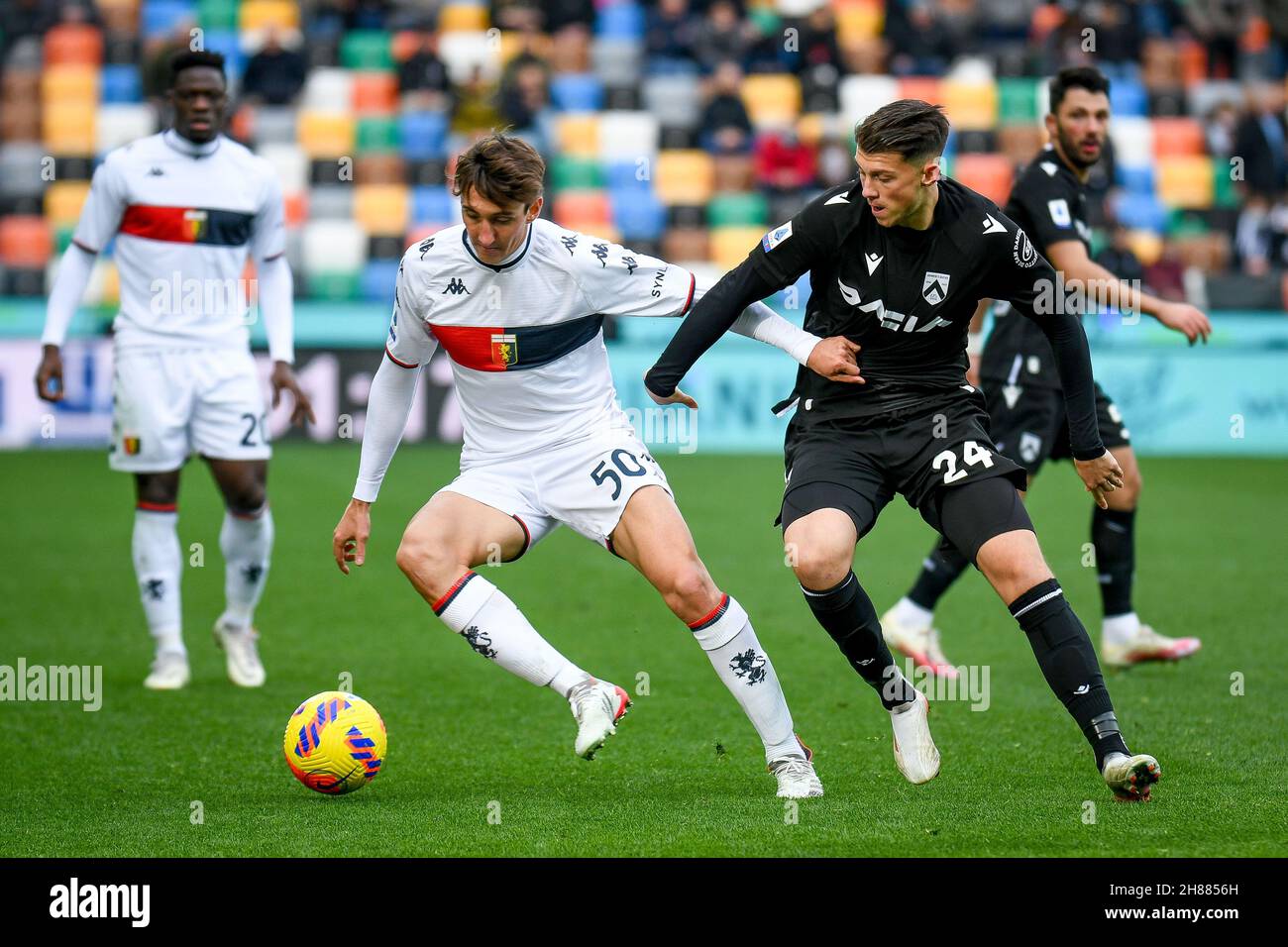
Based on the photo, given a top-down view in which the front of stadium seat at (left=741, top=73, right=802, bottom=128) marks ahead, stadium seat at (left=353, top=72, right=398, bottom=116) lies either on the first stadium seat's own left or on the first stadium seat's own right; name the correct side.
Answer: on the first stadium seat's own right

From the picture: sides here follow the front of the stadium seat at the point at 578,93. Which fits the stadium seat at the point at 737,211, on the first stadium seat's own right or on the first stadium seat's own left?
on the first stadium seat's own left

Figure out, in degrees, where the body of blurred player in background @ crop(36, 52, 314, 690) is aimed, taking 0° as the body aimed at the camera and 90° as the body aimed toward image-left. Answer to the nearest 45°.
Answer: approximately 0°

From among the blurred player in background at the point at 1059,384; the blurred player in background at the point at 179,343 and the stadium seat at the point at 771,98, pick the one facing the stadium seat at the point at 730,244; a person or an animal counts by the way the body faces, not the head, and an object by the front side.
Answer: the stadium seat at the point at 771,98

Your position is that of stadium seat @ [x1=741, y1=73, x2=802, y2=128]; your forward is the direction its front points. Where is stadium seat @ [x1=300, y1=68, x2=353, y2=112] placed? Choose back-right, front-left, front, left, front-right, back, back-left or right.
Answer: right

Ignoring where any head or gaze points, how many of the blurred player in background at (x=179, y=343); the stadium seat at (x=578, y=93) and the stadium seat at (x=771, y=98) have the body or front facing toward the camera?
3

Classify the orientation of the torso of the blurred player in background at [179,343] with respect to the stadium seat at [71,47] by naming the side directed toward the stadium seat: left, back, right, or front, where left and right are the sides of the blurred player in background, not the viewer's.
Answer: back

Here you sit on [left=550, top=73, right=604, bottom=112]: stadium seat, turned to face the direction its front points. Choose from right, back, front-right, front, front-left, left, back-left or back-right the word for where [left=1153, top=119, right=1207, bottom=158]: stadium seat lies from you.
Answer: left

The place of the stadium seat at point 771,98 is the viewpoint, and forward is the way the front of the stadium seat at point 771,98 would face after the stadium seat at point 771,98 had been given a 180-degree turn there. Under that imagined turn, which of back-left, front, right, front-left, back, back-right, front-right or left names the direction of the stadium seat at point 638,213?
back-left

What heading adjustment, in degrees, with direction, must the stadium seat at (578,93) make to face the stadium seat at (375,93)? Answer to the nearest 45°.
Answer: approximately 90° to its right

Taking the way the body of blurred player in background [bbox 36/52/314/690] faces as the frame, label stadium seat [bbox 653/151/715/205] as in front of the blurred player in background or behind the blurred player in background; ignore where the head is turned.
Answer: behind

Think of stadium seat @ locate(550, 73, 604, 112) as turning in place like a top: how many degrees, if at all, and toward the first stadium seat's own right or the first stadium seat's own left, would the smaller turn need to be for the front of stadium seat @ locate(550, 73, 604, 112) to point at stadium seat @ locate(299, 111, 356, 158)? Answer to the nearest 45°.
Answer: approximately 90° to the first stadium seat's own right
